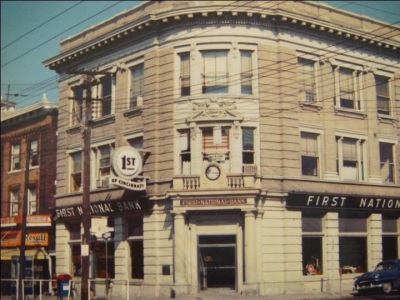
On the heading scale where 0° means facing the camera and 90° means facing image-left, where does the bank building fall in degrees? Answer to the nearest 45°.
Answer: approximately 0°

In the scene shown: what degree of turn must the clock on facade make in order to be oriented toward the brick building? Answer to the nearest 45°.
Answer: approximately 135° to its right

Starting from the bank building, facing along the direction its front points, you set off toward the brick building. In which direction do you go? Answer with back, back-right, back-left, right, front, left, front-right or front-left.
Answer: back-right

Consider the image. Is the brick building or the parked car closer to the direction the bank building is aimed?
the parked car

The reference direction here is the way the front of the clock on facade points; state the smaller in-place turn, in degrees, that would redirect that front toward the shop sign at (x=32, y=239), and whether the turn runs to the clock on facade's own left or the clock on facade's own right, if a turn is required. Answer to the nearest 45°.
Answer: approximately 135° to the clock on facade's own right

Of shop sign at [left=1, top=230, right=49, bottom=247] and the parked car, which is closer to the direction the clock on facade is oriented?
the parked car
